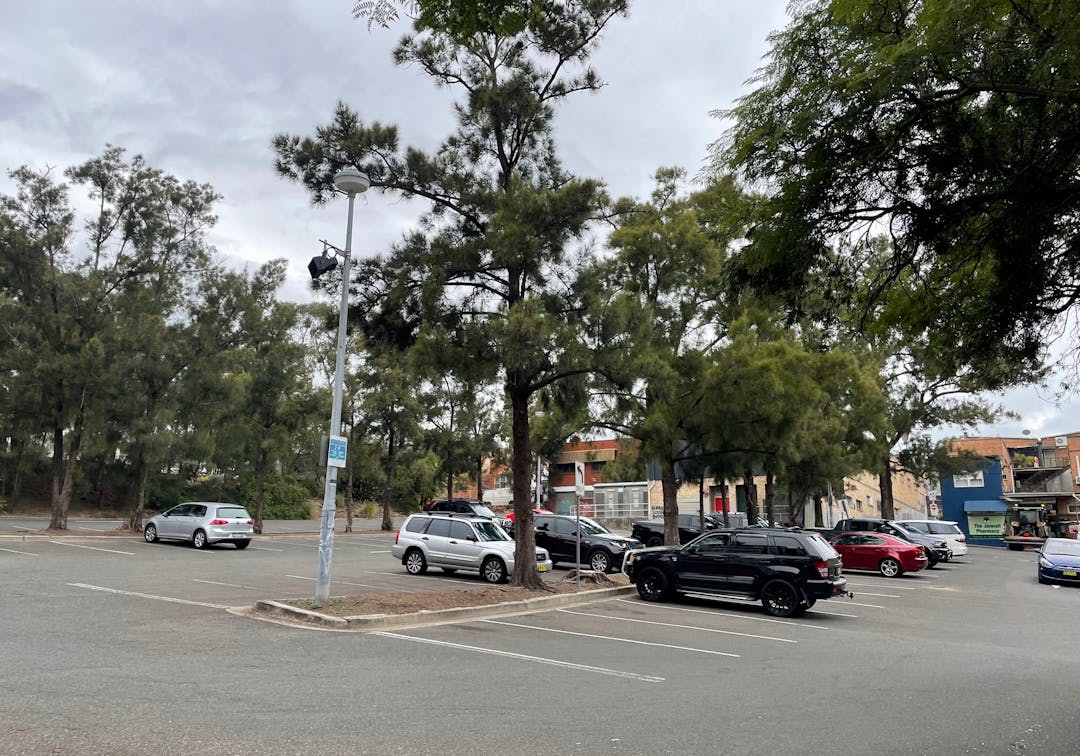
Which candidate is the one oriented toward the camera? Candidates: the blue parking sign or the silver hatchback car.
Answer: the blue parking sign

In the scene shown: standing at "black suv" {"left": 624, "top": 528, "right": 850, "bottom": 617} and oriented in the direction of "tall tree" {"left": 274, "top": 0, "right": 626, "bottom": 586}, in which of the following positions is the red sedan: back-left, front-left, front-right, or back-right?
back-right

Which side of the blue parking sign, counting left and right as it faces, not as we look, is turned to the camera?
front

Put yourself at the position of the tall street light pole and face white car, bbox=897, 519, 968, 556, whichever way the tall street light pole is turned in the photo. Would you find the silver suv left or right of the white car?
left

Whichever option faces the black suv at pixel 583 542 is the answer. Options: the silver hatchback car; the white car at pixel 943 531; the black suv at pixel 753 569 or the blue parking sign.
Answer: the black suv at pixel 753 569

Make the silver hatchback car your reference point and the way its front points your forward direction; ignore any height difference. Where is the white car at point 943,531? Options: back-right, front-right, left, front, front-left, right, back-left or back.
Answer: back-right

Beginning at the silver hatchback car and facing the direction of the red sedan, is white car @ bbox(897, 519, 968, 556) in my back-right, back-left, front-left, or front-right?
front-left

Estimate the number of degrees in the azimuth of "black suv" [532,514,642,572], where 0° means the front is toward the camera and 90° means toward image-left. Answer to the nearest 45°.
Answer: approximately 315°

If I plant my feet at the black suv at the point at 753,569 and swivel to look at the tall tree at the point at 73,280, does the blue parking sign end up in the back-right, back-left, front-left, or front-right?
front-left

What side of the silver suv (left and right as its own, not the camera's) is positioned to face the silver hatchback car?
back

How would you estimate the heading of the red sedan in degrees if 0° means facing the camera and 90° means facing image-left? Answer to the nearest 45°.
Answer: approximately 135°

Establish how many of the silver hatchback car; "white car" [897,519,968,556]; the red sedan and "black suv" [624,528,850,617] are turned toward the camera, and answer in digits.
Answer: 0

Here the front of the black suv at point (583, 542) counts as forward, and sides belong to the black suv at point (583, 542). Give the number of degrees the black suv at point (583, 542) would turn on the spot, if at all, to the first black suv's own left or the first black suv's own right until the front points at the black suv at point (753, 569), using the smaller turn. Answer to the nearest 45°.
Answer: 0° — it already faces it

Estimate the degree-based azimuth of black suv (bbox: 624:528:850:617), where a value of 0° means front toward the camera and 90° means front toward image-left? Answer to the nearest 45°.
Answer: approximately 135°

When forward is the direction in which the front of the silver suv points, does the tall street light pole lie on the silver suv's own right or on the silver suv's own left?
on the silver suv's own right

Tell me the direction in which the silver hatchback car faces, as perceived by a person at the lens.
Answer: facing away from the viewer and to the left of the viewer

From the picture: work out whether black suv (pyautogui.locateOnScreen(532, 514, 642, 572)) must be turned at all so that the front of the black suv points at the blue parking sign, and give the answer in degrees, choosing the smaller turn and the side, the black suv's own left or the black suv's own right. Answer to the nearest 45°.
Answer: approximately 45° to the black suv's own right

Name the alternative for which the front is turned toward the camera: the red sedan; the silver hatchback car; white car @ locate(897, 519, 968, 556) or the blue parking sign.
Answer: the blue parking sign
